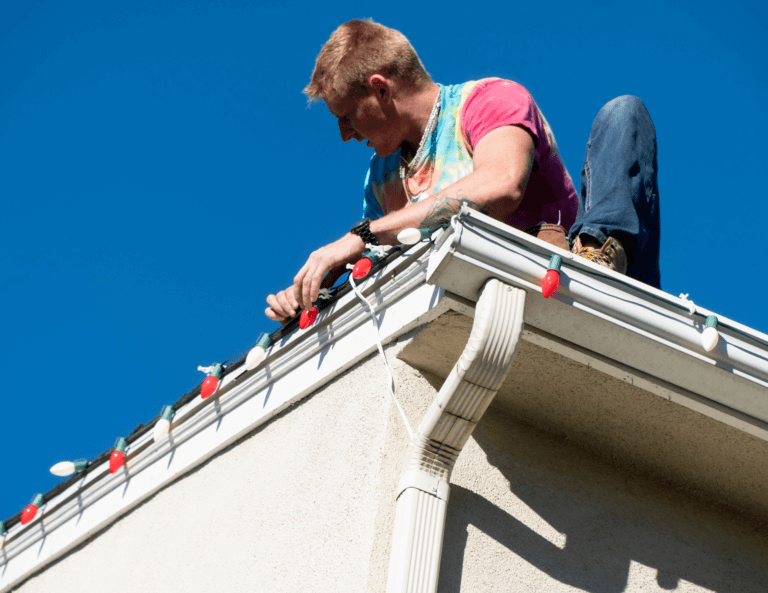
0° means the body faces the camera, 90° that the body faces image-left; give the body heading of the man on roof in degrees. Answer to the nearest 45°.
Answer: approximately 45°

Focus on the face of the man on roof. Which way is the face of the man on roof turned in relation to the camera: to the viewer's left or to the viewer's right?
to the viewer's left
